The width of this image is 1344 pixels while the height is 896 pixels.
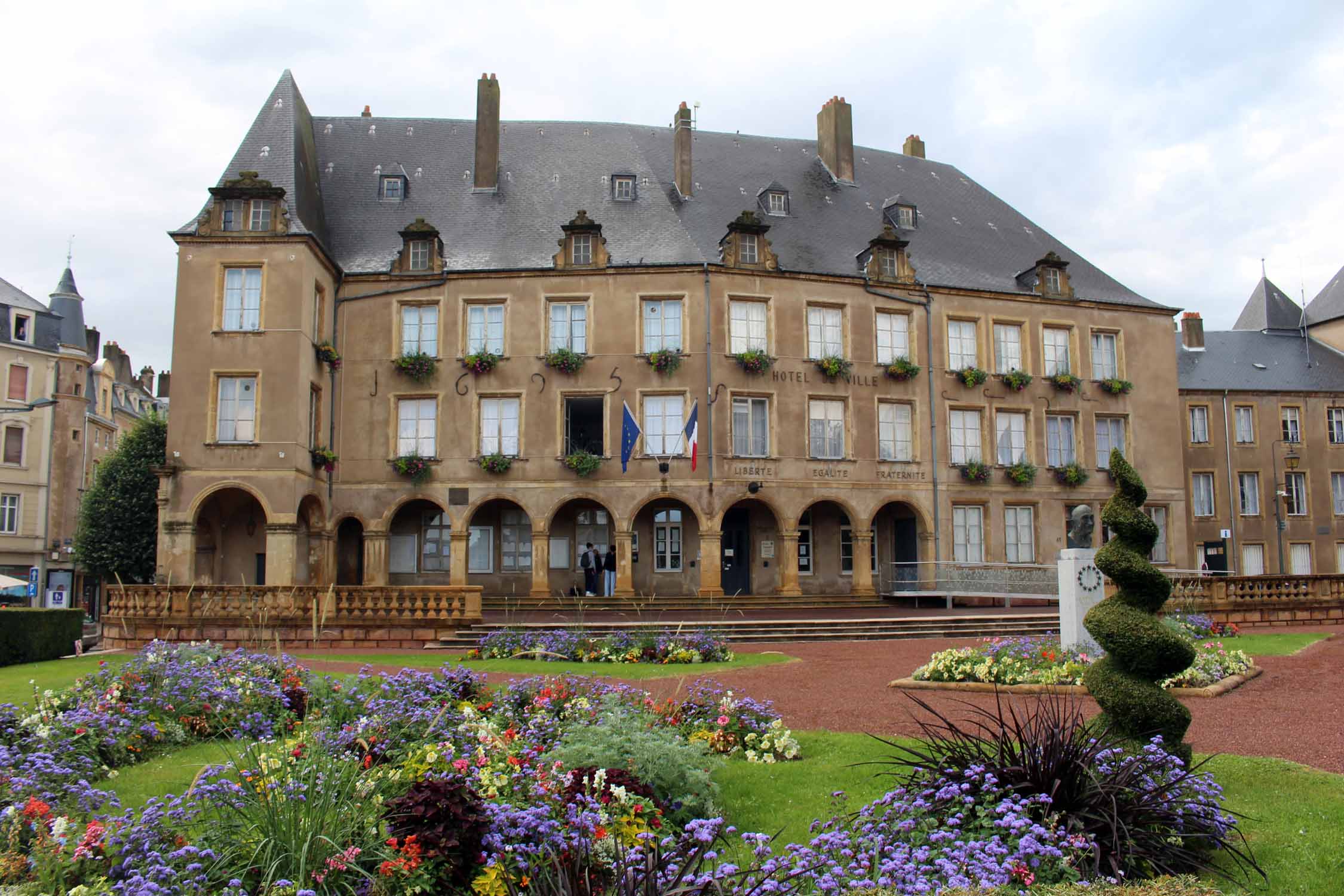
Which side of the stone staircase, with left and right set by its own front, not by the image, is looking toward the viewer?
front

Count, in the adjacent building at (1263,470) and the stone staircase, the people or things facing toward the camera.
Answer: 2

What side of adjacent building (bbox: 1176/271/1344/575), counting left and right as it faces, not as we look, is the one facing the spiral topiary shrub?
front

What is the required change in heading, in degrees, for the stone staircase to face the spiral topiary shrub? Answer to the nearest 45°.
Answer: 0° — it already faces it

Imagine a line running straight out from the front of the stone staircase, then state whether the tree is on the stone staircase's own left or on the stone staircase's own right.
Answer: on the stone staircase's own right

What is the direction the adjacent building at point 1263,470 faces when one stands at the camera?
facing the viewer
